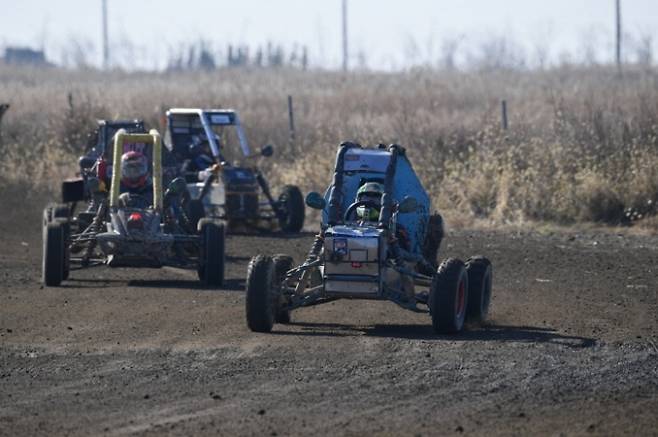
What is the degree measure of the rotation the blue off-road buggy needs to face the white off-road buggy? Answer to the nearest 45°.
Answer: approximately 180°

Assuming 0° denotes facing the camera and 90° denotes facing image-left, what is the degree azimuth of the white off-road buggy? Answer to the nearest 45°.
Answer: approximately 315°

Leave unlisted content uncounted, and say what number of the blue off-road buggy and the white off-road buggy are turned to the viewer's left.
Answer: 0

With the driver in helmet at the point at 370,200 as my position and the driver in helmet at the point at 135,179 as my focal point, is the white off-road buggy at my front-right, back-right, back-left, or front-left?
front-right

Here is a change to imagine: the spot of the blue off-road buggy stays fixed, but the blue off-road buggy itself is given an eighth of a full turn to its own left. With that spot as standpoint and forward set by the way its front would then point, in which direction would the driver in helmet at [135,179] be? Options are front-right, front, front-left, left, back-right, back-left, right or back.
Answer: back

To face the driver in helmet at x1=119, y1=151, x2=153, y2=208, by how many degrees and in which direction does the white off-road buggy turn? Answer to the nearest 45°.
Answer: approximately 45° to its right

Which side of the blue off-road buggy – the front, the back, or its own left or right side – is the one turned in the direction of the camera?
front

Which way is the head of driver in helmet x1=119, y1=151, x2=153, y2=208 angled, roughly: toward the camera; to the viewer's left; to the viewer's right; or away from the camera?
toward the camera

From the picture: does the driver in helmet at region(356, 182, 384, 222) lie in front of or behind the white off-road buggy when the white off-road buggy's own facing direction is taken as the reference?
in front
